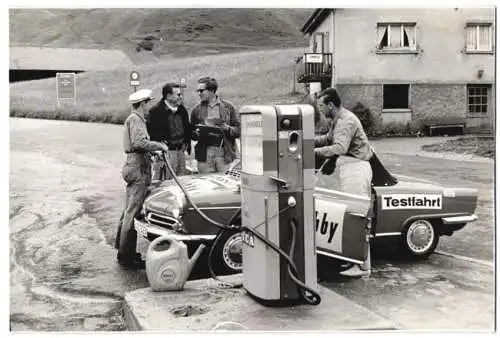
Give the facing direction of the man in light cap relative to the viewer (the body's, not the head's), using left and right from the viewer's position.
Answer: facing to the right of the viewer

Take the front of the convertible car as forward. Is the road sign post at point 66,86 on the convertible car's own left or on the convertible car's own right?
on the convertible car's own right

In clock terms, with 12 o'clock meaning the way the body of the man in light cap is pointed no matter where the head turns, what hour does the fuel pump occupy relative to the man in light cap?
The fuel pump is roughly at 2 o'clock from the man in light cap.

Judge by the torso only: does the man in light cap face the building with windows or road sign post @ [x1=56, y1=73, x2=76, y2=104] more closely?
the building with windows

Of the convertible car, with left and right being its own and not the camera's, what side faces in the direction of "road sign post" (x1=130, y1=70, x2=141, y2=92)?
right

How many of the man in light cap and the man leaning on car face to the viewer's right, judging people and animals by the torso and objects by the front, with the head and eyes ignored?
1

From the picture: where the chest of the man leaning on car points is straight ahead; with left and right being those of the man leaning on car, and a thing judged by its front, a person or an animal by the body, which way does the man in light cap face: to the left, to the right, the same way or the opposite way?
the opposite way

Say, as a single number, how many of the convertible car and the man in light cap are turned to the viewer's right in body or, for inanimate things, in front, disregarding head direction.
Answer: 1

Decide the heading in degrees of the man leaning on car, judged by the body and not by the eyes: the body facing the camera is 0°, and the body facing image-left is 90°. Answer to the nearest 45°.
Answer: approximately 90°

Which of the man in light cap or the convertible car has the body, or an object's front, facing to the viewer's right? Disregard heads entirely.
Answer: the man in light cap

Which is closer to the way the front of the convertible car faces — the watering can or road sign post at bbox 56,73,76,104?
the watering can

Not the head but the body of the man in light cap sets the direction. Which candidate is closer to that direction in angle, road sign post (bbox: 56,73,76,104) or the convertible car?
the convertible car

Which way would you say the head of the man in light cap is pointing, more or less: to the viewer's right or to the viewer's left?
to the viewer's right
